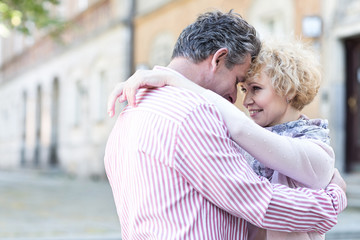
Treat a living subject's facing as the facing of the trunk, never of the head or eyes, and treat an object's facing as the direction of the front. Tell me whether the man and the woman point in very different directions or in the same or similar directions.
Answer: very different directions

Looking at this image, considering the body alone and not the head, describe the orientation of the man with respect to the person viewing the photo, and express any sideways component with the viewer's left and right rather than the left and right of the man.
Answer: facing away from the viewer and to the right of the viewer

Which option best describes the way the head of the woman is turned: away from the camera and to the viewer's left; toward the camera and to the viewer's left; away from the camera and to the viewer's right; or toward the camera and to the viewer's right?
toward the camera and to the viewer's left

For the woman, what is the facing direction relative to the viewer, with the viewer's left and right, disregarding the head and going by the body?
facing the viewer and to the left of the viewer
